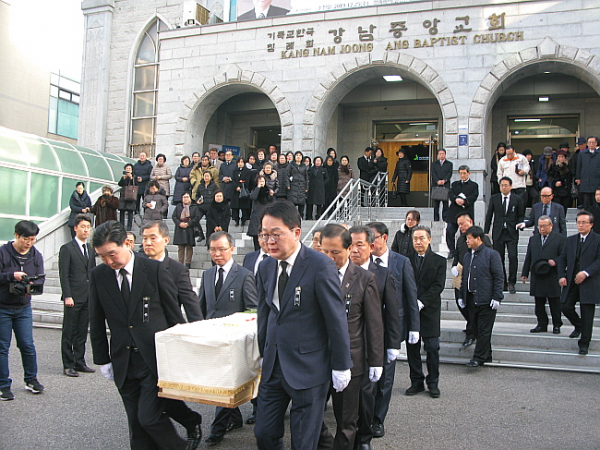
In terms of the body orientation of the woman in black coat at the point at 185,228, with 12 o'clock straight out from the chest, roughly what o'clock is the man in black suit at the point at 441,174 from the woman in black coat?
The man in black suit is roughly at 9 o'clock from the woman in black coat.

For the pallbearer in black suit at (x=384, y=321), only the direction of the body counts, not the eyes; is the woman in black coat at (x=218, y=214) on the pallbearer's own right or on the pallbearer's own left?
on the pallbearer's own right

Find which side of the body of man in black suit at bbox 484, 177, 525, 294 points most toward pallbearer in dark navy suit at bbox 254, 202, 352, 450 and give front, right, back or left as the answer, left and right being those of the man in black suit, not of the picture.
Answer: front

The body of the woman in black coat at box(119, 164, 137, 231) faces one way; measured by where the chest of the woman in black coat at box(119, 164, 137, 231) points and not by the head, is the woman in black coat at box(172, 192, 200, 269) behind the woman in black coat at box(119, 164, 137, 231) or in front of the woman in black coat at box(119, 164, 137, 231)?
in front

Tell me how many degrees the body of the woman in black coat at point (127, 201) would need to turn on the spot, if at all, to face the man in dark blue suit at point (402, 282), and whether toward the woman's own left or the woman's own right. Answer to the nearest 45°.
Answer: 0° — they already face them

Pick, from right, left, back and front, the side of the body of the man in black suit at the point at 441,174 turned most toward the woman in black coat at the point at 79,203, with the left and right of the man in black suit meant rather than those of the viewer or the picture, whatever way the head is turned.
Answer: right

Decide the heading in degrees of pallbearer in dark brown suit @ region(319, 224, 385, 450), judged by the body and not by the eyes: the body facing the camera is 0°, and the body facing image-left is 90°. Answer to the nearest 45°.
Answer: approximately 45°

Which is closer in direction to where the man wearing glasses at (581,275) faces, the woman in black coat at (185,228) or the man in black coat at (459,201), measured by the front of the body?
the woman in black coat

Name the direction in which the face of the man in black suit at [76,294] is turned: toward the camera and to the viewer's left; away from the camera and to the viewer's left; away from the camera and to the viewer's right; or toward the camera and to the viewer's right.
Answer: toward the camera and to the viewer's right

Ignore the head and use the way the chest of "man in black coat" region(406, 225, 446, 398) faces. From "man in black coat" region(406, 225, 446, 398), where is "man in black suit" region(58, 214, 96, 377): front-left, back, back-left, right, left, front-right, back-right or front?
front-right

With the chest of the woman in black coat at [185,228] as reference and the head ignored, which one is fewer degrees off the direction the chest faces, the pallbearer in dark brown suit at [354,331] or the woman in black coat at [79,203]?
the pallbearer in dark brown suit

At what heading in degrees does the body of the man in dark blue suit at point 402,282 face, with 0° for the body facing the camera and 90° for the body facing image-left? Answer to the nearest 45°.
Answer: approximately 45°

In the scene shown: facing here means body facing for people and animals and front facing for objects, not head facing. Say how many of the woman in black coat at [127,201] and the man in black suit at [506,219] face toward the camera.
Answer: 2

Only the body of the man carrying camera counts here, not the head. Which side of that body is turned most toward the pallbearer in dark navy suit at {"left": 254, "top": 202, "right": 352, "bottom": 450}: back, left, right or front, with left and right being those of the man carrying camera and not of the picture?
front

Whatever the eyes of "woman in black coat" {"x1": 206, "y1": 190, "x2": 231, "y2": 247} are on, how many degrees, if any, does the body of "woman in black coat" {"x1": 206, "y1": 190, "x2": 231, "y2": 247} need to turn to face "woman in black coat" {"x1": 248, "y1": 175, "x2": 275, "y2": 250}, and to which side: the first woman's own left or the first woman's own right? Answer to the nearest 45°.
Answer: approximately 90° to the first woman's own left

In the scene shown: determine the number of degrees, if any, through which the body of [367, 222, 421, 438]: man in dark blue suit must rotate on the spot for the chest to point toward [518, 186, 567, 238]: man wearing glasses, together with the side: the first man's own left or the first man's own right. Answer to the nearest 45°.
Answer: approximately 180°
